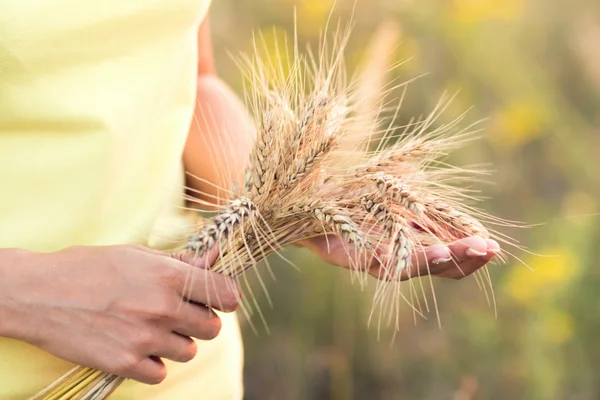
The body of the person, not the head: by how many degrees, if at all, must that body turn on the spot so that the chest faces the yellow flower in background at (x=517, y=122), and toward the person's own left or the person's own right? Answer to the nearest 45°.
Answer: approximately 90° to the person's own left

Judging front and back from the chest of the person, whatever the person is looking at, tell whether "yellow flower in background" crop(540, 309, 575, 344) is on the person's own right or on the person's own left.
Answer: on the person's own left

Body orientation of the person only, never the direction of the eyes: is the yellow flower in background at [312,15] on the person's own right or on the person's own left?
on the person's own left

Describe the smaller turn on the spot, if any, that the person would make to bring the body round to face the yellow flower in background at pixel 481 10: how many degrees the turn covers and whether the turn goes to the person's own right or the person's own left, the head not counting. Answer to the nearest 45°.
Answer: approximately 90° to the person's own left

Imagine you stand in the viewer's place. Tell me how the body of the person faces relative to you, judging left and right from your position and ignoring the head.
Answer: facing the viewer and to the right of the viewer

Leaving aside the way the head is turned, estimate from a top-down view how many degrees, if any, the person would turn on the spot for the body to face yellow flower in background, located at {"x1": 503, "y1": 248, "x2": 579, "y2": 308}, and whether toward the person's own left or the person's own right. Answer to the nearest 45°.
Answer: approximately 90° to the person's own left
